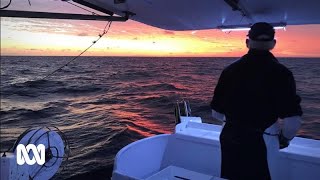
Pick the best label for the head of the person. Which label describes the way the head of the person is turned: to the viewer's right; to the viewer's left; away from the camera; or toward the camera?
away from the camera

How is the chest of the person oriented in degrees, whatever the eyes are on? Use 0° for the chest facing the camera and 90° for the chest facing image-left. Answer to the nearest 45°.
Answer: approximately 180°
